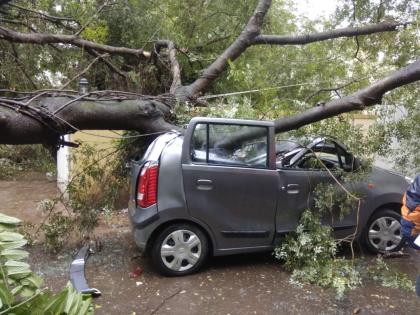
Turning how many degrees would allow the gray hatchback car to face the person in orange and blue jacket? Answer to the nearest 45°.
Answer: approximately 45° to its right

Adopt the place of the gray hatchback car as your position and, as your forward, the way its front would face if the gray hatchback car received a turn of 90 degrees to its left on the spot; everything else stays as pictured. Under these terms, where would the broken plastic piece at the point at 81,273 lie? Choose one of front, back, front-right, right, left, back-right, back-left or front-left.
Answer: left

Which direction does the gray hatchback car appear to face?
to the viewer's right
